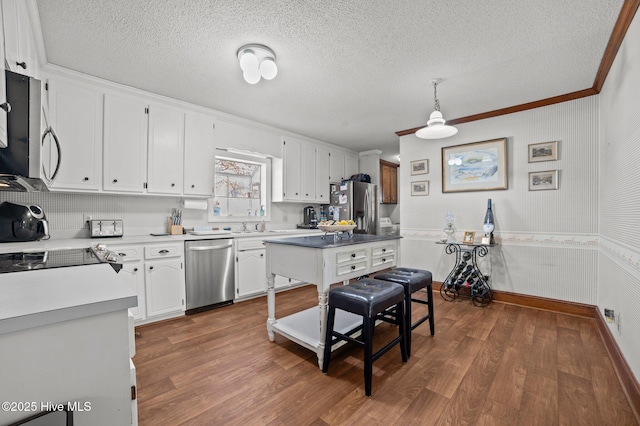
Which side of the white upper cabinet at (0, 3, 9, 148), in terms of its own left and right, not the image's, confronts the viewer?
right

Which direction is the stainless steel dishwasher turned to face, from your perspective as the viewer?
facing the viewer and to the right of the viewer

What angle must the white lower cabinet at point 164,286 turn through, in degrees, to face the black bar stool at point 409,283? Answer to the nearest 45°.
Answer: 0° — it already faces it

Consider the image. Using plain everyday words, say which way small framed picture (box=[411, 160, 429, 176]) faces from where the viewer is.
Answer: facing the viewer and to the left of the viewer

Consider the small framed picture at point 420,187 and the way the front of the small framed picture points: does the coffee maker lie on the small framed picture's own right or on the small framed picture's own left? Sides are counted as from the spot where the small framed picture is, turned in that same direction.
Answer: on the small framed picture's own right

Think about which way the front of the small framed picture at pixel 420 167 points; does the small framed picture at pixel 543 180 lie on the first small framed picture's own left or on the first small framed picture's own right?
on the first small framed picture's own left

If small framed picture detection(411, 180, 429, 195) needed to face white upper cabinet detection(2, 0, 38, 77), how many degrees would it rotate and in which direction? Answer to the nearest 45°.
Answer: approximately 45° to its right

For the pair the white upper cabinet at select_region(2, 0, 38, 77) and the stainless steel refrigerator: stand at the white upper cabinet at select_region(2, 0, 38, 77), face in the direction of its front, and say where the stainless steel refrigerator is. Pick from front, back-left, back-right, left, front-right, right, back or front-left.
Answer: front

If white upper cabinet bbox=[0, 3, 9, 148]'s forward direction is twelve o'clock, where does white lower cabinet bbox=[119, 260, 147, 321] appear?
The white lower cabinet is roughly at 10 o'clock from the white upper cabinet.

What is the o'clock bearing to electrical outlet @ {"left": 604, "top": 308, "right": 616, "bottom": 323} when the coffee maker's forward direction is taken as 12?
The electrical outlet is roughly at 12 o'clock from the coffee maker.

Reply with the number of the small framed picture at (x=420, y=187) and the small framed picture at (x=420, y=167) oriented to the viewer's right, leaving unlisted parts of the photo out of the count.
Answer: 0

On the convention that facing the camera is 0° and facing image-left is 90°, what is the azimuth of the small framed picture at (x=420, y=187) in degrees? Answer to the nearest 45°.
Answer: approximately 0°

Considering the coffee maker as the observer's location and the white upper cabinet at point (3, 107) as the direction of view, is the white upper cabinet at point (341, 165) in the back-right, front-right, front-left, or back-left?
back-left

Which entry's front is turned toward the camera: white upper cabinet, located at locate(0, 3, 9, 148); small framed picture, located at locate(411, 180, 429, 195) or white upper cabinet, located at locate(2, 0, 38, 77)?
the small framed picture
